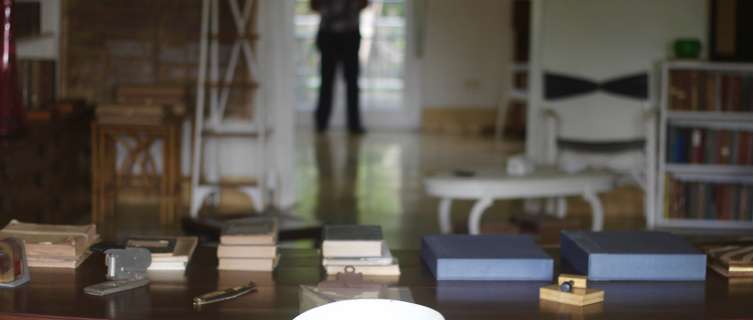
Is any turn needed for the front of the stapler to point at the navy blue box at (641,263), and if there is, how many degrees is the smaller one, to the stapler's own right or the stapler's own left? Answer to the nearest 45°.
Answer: approximately 135° to the stapler's own left

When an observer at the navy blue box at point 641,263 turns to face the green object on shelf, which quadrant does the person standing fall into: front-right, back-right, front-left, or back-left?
front-left

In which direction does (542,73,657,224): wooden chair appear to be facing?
toward the camera

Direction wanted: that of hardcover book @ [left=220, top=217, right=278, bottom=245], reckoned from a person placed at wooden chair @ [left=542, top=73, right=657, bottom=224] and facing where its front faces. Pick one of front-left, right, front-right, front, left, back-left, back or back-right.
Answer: front

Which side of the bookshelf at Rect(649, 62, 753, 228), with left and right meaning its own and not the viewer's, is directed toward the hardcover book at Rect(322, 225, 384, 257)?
front

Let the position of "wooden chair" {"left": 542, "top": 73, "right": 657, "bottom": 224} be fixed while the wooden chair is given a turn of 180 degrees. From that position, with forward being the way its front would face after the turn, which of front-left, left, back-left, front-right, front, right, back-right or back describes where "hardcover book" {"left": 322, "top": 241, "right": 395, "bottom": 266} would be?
back

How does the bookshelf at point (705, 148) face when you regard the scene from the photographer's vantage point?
facing the viewer

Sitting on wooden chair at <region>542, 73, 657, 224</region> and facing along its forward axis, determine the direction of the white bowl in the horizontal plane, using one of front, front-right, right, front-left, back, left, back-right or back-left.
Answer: front
